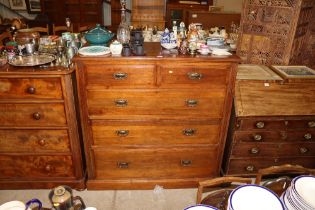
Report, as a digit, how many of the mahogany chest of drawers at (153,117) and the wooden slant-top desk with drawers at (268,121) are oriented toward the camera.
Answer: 2

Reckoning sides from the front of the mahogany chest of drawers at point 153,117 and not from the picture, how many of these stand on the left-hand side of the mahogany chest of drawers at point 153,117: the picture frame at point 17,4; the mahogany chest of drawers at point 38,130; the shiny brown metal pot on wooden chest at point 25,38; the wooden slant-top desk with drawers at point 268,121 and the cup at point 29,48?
1

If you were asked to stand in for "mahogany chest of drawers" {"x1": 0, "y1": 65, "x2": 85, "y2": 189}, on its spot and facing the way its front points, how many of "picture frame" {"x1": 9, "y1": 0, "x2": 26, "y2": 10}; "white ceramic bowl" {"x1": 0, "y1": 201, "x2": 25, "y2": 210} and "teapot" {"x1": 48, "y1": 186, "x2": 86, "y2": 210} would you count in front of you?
2

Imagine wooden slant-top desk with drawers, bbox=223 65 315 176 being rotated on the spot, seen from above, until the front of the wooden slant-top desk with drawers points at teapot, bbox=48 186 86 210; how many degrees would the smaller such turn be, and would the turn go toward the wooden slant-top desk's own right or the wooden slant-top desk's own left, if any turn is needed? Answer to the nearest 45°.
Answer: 0° — it already faces it

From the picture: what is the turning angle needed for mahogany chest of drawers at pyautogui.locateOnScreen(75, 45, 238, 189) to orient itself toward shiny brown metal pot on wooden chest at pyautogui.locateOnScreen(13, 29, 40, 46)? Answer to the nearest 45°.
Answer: approximately 135° to its right

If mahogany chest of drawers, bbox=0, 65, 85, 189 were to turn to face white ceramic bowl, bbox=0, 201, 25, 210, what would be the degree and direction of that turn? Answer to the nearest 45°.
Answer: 0° — it already faces it

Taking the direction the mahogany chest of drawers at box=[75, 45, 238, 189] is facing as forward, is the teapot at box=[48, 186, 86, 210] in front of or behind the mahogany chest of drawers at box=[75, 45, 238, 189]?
in front

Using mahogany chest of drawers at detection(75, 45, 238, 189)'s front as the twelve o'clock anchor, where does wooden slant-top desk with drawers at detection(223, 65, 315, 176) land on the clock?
The wooden slant-top desk with drawers is roughly at 9 o'clock from the mahogany chest of drawers.

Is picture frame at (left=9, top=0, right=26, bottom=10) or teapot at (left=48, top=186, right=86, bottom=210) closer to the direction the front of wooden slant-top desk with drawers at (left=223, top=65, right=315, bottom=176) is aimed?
the teapot

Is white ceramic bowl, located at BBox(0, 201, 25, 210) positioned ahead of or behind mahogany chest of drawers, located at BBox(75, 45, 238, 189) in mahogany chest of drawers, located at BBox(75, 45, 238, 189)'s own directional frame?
ahead

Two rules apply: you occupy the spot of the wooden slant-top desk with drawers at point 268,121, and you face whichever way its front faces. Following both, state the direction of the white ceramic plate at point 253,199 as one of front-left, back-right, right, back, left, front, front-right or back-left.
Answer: front

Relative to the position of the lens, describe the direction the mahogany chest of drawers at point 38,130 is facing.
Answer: facing the viewer

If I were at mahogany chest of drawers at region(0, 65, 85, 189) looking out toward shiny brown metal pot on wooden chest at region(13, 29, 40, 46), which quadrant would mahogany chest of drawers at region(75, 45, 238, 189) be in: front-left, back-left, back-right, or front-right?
back-right

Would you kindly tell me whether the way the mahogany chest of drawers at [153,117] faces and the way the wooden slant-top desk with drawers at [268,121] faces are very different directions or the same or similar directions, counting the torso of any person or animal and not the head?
same or similar directions

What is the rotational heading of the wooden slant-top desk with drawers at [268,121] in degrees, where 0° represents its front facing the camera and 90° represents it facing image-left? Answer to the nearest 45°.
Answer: approximately 0°

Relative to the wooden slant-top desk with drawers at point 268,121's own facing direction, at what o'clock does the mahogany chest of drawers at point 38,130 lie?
The mahogany chest of drawers is roughly at 2 o'clock from the wooden slant-top desk with drawers.

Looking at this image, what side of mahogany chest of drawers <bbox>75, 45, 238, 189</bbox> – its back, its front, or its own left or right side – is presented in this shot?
front
